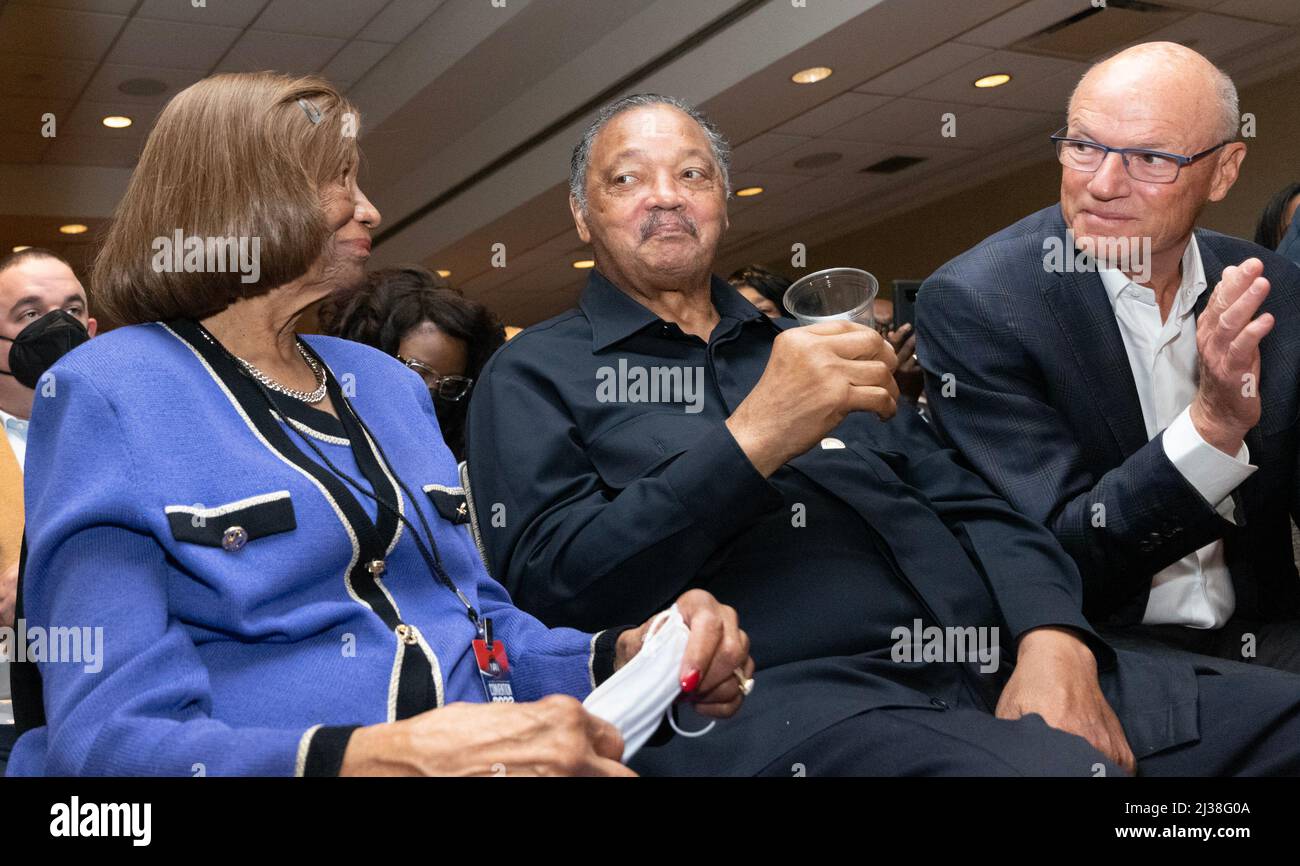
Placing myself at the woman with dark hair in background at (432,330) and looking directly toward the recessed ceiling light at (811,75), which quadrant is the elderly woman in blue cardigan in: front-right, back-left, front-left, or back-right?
back-right

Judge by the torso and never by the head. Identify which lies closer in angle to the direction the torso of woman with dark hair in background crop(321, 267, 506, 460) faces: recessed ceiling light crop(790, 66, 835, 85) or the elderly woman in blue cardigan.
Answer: the elderly woman in blue cardigan

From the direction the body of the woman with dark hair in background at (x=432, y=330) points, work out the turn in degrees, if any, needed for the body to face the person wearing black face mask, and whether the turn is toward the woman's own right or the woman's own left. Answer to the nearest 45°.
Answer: approximately 135° to the woman's own right

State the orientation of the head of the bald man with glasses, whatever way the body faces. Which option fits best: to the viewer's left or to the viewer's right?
to the viewer's left

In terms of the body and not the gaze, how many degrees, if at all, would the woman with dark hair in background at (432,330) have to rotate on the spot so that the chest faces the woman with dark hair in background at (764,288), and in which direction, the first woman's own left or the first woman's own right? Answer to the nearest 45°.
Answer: approximately 90° to the first woman's own left

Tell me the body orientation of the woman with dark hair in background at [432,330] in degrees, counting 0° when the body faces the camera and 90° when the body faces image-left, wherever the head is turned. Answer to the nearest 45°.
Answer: approximately 315°

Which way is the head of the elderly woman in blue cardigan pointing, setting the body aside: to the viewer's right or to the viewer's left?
to the viewer's right

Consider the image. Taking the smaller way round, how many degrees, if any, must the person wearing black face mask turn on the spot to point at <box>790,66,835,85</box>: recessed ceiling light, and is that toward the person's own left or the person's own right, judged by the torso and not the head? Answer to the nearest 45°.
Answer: approximately 90° to the person's own left

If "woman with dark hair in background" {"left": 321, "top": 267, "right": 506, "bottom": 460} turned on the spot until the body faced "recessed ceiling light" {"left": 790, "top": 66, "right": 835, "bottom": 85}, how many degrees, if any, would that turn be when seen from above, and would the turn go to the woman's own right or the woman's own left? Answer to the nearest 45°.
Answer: approximately 90° to the woman's own left

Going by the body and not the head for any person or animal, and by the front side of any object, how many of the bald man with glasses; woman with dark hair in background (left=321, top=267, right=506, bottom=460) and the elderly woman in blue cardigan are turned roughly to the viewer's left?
0

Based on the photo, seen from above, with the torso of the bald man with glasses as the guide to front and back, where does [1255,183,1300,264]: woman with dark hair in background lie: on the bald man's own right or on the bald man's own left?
on the bald man's own left

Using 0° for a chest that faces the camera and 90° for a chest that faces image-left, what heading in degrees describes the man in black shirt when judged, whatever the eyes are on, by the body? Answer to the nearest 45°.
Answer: approximately 315°
